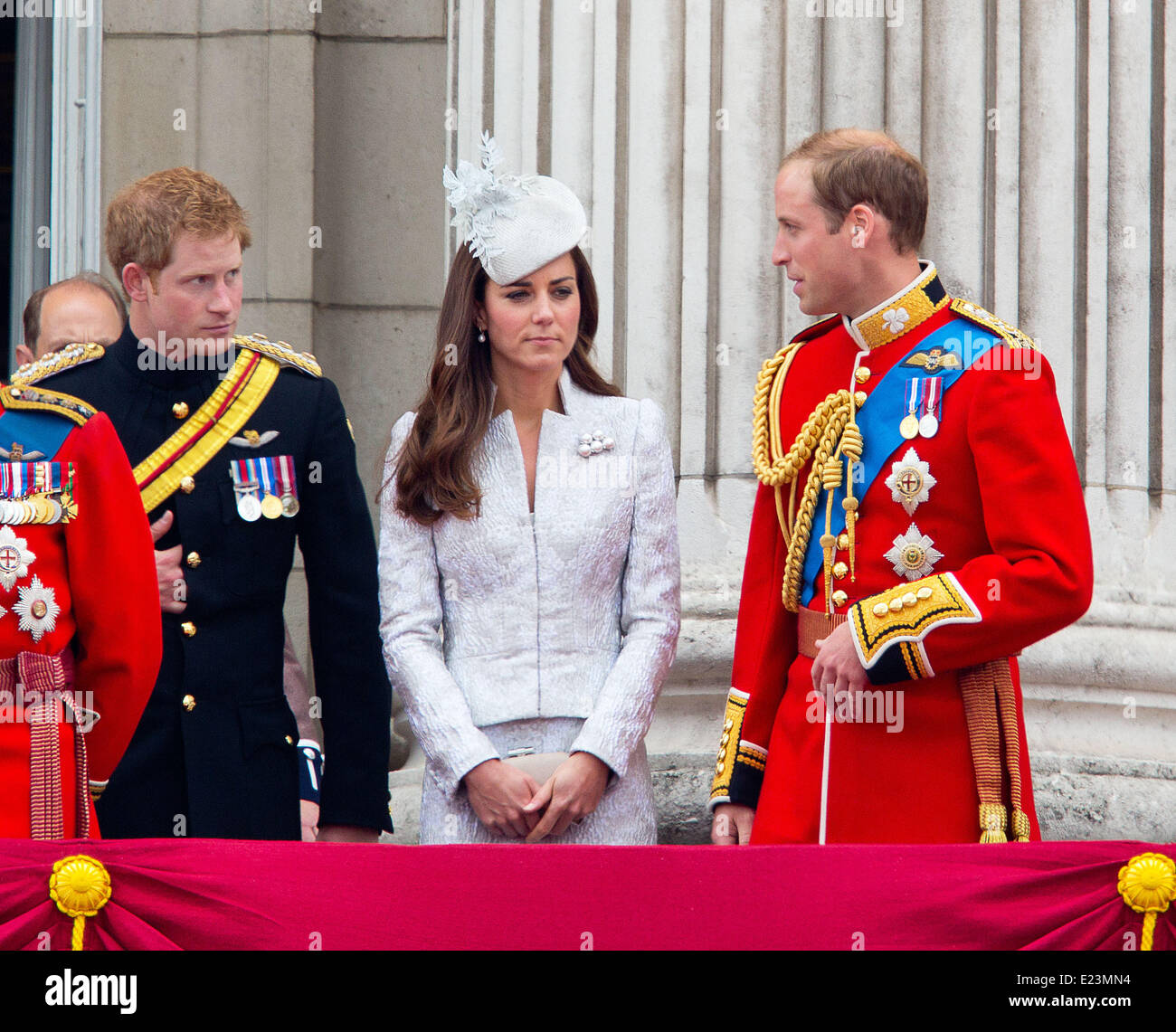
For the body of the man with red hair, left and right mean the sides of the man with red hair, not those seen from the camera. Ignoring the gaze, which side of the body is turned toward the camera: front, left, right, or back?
front

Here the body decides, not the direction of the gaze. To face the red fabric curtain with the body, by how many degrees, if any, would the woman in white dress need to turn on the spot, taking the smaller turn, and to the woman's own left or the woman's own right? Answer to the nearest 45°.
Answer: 0° — they already face it

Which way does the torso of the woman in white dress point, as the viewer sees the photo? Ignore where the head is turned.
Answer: toward the camera

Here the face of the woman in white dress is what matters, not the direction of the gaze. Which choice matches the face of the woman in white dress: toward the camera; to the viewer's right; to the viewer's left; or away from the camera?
toward the camera

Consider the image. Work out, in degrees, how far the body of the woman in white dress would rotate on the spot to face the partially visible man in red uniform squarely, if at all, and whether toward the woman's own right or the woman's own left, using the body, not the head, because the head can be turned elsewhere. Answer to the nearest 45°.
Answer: approximately 45° to the woman's own right

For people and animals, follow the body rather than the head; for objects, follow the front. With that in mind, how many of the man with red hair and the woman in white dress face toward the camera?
2

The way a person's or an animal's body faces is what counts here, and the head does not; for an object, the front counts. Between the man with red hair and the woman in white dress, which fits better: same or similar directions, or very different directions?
same or similar directions

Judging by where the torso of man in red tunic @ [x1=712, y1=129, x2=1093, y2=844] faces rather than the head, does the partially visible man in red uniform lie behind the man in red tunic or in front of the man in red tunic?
in front

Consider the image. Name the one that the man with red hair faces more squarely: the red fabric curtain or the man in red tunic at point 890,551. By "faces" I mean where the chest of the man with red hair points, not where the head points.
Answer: the red fabric curtain

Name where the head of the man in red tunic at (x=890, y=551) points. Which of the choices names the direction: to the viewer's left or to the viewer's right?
to the viewer's left

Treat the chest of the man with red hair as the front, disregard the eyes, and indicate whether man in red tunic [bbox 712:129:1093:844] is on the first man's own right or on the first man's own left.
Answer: on the first man's own left

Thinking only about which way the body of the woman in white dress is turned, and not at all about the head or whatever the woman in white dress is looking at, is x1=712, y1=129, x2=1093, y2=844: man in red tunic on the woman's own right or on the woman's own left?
on the woman's own left

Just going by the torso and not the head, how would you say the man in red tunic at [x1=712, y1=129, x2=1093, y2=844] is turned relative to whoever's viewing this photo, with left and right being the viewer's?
facing the viewer and to the left of the viewer

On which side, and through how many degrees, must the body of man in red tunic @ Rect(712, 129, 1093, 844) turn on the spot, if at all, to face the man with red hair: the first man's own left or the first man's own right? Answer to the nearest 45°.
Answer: approximately 45° to the first man's own right
